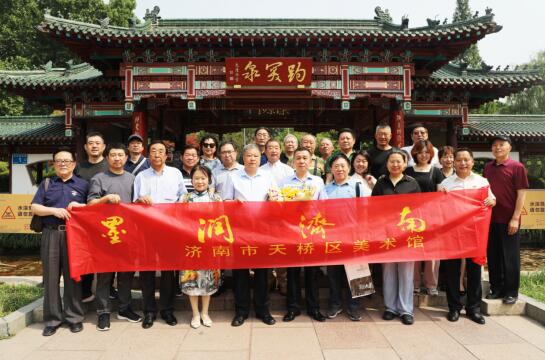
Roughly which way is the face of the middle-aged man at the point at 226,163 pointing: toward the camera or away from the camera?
toward the camera

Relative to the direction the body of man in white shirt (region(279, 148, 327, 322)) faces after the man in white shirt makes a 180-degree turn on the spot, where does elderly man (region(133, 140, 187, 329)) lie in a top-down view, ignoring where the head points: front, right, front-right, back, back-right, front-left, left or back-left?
left

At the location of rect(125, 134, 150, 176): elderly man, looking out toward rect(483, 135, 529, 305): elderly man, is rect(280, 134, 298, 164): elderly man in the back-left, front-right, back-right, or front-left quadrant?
front-left

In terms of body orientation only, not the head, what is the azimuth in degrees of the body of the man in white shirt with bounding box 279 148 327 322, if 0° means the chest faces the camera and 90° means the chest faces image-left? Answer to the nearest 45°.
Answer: approximately 0°

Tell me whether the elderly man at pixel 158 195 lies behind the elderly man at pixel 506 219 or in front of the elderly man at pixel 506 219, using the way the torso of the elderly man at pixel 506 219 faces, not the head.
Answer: in front

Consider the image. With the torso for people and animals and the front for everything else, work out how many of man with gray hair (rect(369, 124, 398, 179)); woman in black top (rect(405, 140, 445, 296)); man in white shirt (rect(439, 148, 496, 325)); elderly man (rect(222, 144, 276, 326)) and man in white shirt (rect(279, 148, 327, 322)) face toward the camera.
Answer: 5

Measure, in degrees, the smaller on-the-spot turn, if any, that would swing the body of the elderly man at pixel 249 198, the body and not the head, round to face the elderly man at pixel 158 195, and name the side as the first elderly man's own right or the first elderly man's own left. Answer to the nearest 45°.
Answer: approximately 90° to the first elderly man's own right

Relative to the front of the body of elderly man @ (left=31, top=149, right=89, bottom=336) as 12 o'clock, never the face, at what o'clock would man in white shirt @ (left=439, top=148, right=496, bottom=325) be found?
The man in white shirt is roughly at 10 o'clock from the elderly man.

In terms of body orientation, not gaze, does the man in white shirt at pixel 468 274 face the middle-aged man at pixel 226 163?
no

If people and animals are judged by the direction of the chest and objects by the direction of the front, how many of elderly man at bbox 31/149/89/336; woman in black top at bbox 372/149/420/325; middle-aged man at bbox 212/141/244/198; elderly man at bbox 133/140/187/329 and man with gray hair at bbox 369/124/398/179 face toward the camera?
5

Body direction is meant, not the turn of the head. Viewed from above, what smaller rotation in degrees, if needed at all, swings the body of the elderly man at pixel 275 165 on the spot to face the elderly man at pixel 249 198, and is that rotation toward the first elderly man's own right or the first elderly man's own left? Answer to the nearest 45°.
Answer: approximately 45° to the first elderly man's own right

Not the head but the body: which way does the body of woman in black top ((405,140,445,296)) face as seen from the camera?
toward the camera

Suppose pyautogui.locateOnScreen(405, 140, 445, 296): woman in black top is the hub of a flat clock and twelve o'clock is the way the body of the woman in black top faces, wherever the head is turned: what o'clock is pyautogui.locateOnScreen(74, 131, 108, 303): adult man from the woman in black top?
The adult man is roughly at 2 o'clock from the woman in black top.

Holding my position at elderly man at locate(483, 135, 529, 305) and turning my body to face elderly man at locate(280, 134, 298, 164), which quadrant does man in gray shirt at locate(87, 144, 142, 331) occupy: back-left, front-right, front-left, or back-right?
front-left

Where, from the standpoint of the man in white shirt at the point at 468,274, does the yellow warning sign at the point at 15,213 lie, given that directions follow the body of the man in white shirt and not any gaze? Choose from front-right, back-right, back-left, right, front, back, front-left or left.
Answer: right

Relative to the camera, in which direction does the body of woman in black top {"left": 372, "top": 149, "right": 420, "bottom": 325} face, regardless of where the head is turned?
toward the camera

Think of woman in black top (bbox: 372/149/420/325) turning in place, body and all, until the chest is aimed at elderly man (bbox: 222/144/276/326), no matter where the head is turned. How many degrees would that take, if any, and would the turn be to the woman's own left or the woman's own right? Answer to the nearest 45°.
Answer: approximately 90° to the woman's own right

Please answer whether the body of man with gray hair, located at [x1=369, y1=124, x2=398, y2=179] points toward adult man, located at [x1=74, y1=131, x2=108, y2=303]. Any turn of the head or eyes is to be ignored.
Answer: no

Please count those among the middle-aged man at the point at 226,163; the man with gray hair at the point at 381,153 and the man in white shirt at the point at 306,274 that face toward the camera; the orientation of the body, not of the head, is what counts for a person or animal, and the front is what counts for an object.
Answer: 3
